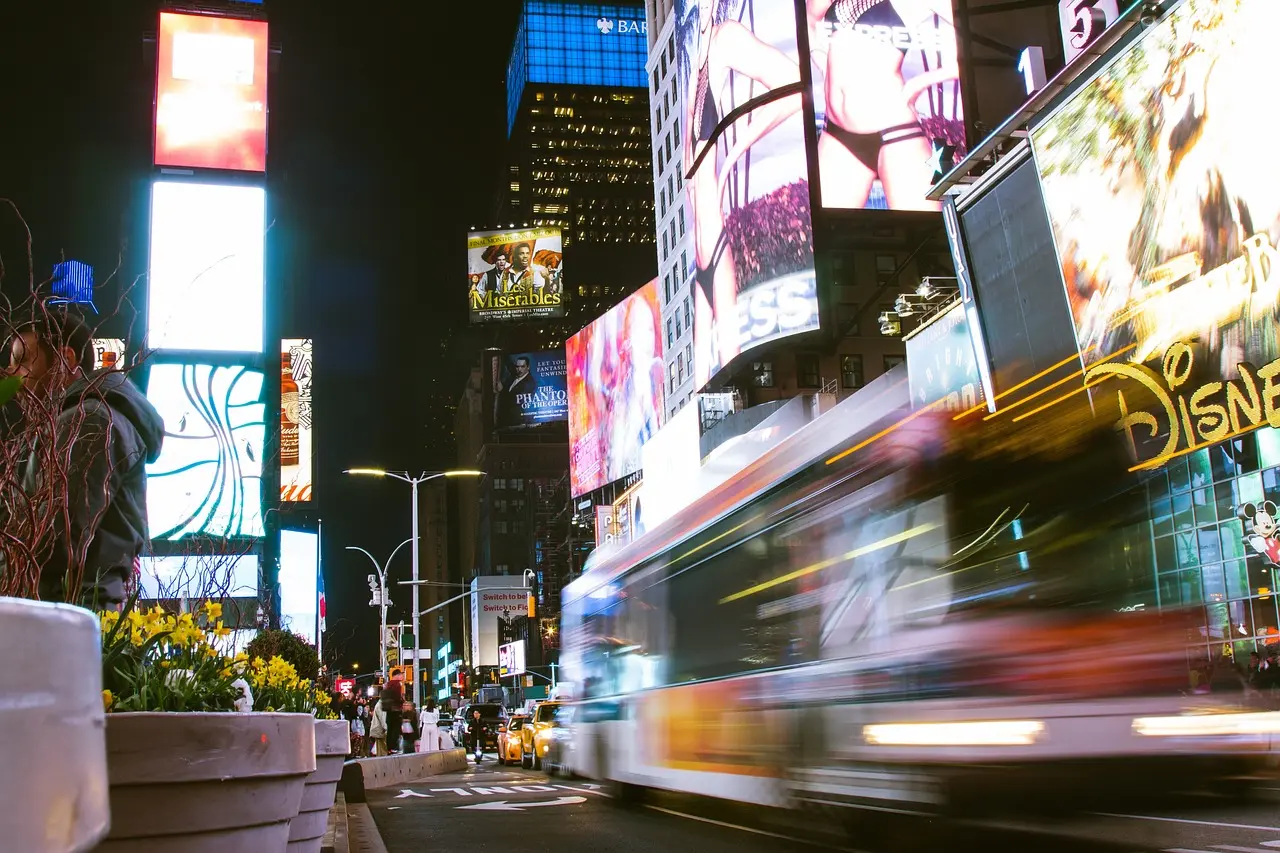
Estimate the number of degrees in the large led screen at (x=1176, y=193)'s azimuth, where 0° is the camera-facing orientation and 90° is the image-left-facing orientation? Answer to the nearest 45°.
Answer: approximately 45°

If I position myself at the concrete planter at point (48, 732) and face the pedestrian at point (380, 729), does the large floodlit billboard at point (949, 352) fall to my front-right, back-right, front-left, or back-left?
front-right

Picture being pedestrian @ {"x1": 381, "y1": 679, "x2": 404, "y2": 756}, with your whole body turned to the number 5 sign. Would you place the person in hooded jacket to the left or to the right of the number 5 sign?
right

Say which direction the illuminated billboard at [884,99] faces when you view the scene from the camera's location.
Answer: facing the viewer

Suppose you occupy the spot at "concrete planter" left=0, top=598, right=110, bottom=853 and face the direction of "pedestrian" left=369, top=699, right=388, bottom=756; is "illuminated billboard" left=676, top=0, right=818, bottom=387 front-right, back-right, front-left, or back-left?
front-right

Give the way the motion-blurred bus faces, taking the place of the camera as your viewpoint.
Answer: facing the viewer and to the right of the viewer

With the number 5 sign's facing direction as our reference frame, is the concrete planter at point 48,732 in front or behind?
in front

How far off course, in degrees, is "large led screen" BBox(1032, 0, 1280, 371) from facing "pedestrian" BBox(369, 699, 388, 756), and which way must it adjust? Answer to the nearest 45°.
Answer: approximately 45° to its right

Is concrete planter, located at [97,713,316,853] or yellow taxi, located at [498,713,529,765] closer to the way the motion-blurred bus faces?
the concrete planter

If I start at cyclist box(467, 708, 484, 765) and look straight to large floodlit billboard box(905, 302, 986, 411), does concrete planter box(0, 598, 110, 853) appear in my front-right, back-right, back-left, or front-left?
front-right
